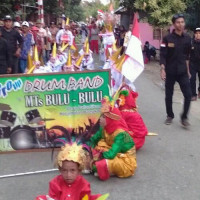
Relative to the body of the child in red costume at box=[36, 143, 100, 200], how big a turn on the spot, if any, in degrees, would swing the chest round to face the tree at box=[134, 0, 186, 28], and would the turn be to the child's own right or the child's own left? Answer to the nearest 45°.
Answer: approximately 180°

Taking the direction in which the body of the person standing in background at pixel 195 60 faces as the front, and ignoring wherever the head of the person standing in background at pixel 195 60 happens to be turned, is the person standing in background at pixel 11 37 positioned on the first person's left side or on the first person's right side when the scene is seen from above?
on the first person's right side

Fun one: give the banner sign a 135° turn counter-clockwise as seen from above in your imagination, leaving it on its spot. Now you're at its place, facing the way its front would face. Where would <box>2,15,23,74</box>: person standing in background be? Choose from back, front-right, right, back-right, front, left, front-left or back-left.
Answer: front-left

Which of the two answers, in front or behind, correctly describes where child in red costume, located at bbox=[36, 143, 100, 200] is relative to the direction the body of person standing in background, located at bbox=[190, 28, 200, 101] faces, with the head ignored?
in front

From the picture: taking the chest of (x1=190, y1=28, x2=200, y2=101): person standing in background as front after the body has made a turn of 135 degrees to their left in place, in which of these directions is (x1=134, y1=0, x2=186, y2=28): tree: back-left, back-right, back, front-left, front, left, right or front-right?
front-left

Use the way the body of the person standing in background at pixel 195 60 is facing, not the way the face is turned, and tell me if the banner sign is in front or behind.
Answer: in front

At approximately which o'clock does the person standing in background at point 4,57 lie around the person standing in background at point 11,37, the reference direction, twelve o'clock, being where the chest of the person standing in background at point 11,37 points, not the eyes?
the person standing in background at point 4,57 is roughly at 12 o'clock from the person standing in background at point 11,37.

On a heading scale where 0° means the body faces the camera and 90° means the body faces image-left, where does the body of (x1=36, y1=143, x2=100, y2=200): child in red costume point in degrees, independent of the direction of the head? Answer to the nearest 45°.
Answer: approximately 0°
